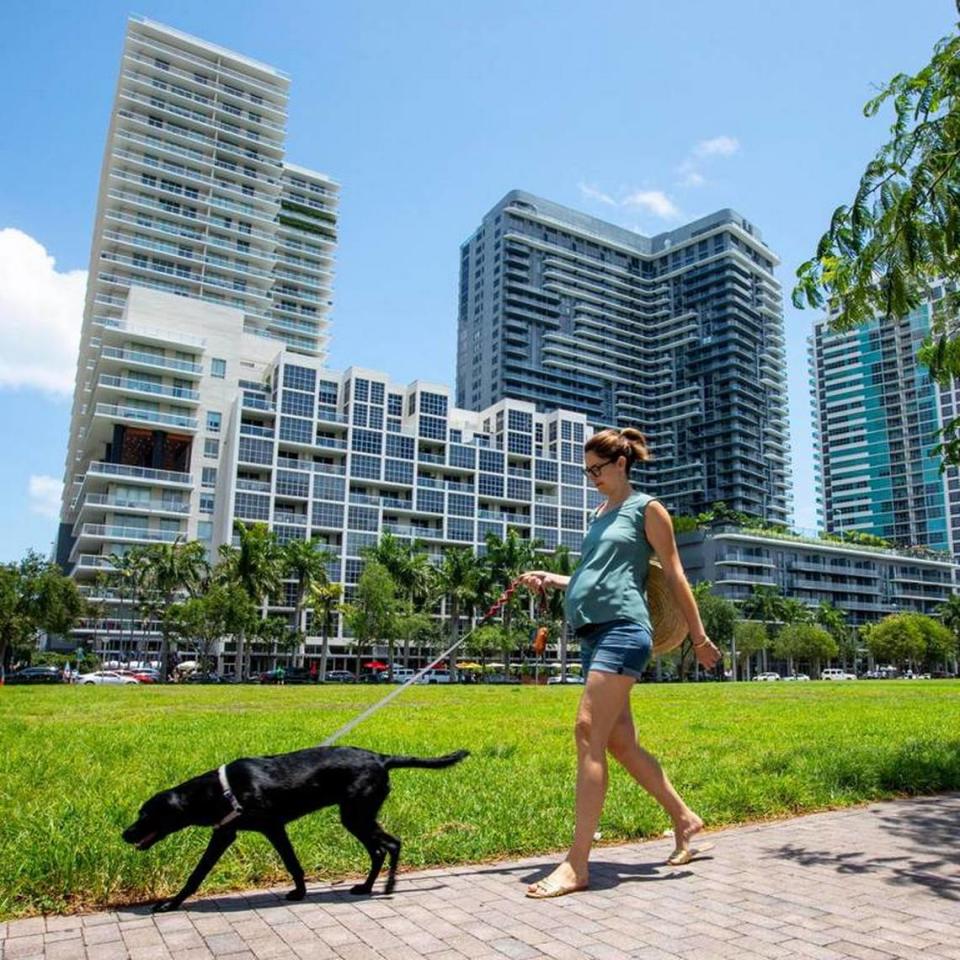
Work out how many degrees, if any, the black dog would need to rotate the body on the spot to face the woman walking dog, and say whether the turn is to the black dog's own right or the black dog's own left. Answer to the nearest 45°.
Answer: approximately 180°

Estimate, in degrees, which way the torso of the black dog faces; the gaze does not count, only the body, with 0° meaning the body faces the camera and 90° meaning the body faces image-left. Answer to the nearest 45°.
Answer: approximately 90°
